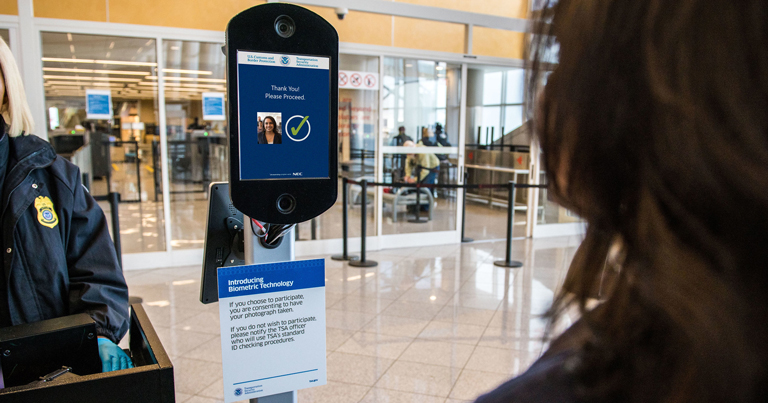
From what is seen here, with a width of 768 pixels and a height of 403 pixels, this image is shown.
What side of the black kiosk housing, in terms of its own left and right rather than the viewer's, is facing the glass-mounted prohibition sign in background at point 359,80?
back

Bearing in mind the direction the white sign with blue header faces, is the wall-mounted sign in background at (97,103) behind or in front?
behind

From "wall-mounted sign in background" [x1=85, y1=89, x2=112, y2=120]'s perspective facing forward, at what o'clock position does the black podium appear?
The black podium is roughly at 12 o'clock from the wall-mounted sign in background.

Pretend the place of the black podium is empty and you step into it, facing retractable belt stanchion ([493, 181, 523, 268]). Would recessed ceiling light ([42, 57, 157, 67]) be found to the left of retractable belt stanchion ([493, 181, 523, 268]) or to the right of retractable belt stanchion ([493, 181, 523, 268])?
left

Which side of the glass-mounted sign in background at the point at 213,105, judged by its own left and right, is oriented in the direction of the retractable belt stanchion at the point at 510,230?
left

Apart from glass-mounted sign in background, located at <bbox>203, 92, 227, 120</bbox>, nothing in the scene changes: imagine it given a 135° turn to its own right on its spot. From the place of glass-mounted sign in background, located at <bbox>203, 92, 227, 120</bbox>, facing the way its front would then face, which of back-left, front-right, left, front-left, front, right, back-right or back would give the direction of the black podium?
back-left

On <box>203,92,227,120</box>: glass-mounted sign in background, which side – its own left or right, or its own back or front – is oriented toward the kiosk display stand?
front

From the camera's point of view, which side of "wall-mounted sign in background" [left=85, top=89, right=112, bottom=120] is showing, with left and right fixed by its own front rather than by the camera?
front

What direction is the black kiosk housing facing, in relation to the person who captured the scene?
facing the viewer

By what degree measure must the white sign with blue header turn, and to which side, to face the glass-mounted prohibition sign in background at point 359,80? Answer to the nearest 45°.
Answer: approximately 180°

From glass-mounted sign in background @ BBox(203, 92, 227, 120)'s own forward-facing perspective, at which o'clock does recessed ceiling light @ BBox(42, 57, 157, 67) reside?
The recessed ceiling light is roughly at 3 o'clock from the glass-mounted sign in background.

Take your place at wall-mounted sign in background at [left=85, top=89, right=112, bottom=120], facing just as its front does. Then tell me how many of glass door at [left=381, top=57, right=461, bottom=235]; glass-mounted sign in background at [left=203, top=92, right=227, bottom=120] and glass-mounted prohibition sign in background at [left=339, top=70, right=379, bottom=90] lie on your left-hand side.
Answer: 3

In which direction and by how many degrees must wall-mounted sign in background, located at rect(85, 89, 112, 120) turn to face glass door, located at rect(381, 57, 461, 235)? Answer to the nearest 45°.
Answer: approximately 90° to its left

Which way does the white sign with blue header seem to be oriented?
toward the camera

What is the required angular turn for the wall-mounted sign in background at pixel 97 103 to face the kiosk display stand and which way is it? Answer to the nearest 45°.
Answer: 0° — it already faces it

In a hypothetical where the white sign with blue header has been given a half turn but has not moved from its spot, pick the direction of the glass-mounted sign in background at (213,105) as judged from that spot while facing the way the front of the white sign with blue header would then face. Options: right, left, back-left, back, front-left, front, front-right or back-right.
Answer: front

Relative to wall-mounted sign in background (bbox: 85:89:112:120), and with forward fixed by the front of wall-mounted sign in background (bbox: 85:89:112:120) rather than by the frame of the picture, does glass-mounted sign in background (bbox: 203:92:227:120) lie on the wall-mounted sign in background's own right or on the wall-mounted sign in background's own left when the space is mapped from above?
on the wall-mounted sign in background's own left

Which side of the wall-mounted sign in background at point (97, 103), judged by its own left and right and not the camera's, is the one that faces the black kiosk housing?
front
